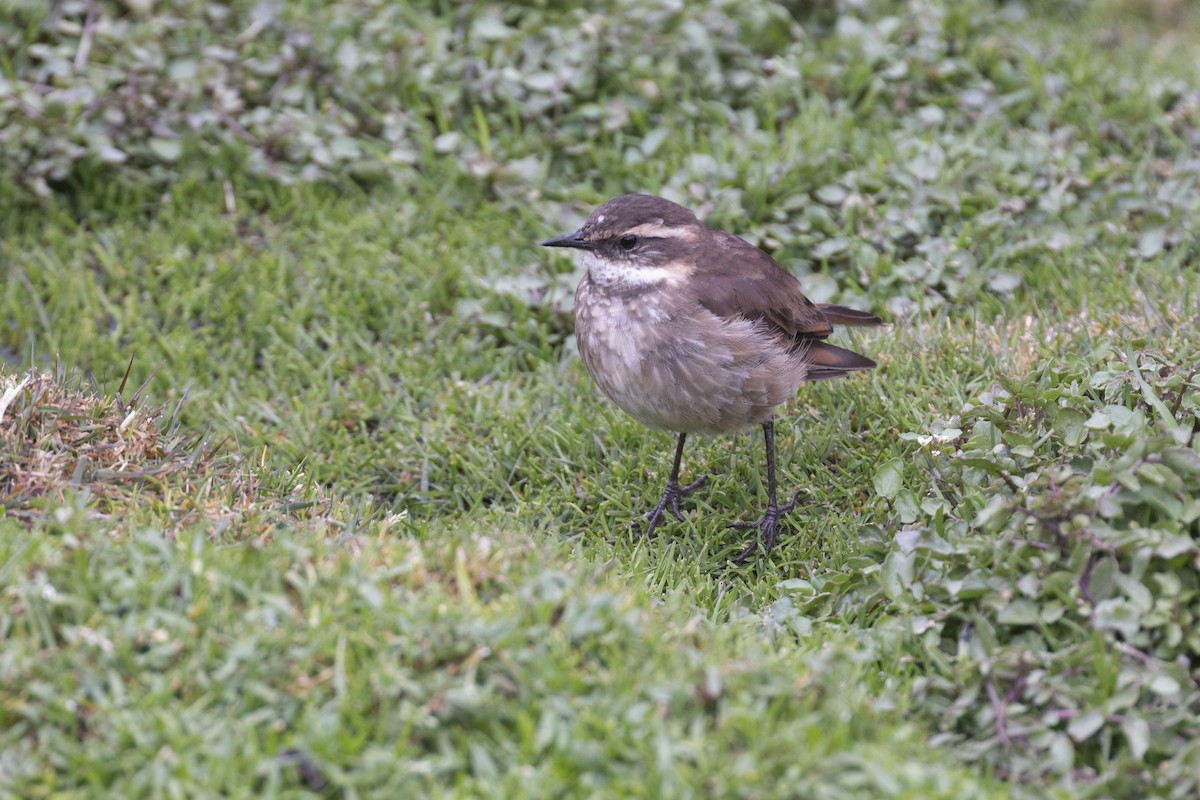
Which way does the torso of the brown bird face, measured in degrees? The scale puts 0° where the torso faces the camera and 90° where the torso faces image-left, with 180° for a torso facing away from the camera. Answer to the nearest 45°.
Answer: approximately 45°
